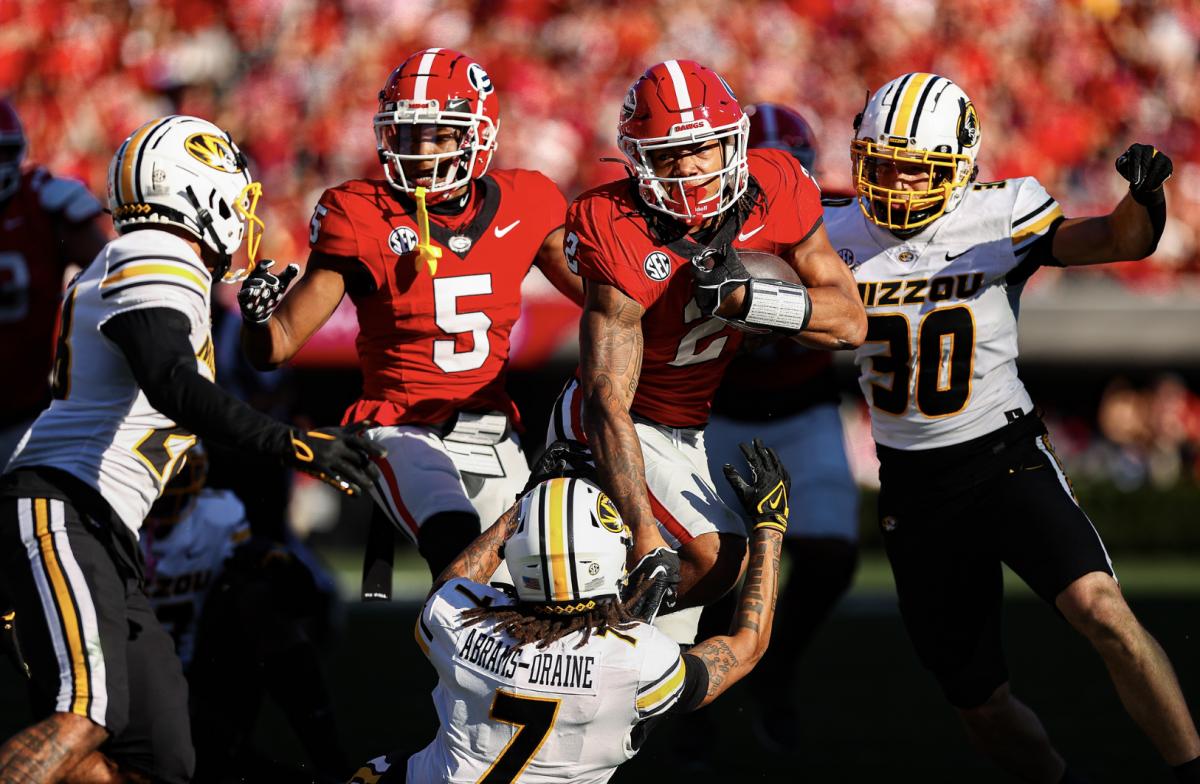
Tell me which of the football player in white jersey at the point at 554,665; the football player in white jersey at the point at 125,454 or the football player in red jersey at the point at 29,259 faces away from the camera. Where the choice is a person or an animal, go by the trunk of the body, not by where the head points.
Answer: the football player in white jersey at the point at 554,665

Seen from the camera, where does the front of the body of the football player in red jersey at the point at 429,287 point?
toward the camera

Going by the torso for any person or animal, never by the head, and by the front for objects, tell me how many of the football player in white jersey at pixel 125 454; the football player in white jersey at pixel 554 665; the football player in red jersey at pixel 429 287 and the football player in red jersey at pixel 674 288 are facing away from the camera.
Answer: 1

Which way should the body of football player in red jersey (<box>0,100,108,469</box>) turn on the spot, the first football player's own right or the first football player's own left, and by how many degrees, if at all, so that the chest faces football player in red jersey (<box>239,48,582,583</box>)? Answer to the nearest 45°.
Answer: approximately 45° to the first football player's own left

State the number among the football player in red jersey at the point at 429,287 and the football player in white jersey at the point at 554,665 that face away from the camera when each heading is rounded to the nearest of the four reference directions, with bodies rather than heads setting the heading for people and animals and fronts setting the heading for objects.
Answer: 1

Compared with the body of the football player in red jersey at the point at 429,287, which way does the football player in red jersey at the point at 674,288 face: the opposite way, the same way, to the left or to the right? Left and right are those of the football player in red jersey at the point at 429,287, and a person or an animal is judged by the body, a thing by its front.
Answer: the same way

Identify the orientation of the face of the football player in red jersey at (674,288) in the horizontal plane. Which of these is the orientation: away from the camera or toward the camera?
toward the camera

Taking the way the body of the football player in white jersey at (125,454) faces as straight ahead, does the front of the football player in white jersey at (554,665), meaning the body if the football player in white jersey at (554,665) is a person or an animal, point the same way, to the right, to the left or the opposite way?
to the left

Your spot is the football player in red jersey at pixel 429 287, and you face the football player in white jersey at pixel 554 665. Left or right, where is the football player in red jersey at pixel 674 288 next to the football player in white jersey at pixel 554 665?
left

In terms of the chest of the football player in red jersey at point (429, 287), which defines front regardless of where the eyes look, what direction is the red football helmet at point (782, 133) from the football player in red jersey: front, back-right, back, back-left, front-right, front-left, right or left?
back-left

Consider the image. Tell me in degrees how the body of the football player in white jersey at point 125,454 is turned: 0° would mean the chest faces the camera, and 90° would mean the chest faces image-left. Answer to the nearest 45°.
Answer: approximately 270°

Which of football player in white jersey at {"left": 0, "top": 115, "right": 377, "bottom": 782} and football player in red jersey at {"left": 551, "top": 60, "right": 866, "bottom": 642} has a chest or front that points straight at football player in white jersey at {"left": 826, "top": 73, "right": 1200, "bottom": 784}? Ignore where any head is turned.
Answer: football player in white jersey at {"left": 0, "top": 115, "right": 377, "bottom": 782}

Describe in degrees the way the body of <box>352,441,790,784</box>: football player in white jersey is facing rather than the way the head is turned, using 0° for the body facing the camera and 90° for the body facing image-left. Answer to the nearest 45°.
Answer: approximately 180°

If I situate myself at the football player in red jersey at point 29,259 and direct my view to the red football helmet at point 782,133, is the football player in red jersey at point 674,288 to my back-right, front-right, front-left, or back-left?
front-right

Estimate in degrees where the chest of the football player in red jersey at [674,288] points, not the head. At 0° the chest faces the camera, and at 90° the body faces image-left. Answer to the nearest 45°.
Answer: approximately 0°
